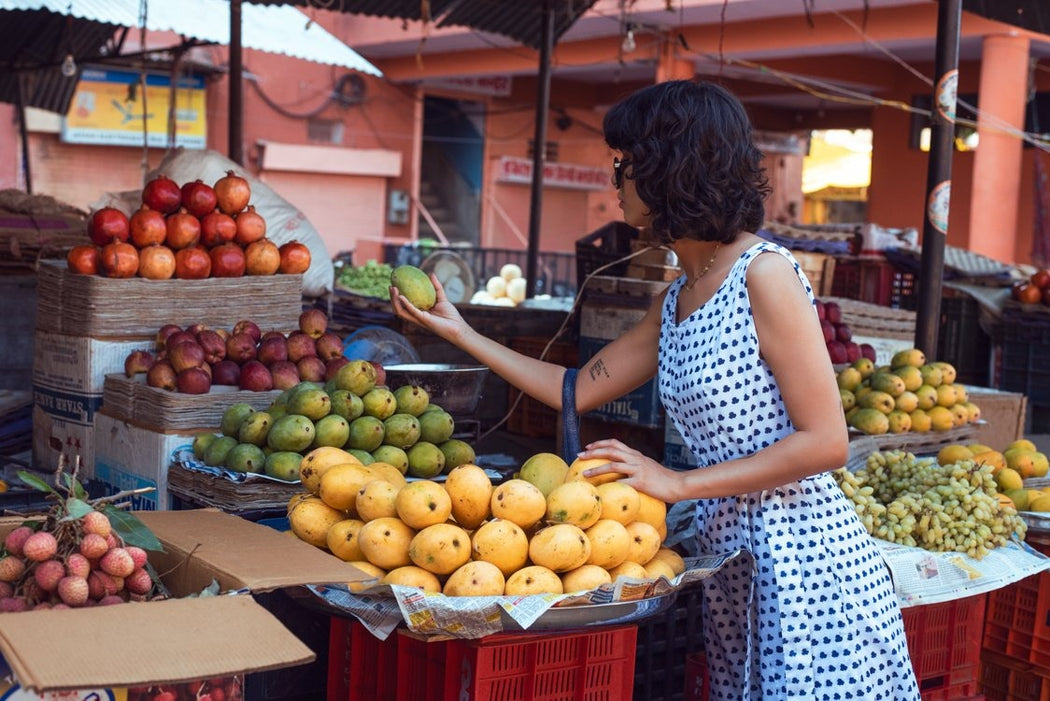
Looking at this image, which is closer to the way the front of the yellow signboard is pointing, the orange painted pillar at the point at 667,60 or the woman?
the woman

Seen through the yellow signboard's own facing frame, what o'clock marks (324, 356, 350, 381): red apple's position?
The red apple is roughly at 12 o'clock from the yellow signboard.

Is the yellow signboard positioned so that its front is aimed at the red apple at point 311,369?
yes

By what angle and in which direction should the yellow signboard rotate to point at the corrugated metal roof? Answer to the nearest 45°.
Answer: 0° — it already faces it

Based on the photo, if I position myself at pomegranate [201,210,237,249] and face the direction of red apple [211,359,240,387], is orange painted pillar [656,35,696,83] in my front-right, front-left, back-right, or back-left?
back-left

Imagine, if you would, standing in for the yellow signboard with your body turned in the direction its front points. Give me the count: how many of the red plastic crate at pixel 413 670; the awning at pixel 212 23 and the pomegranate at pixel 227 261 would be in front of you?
3

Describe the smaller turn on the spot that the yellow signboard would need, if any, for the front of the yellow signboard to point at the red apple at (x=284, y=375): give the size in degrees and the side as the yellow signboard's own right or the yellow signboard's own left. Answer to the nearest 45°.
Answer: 0° — it already faces it

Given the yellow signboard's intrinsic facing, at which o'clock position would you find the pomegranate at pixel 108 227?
The pomegranate is roughly at 12 o'clock from the yellow signboard.

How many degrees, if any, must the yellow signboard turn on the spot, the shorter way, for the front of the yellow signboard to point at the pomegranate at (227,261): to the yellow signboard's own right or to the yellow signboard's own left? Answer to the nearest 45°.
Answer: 0° — it already faces it

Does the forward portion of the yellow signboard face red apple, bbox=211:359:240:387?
yes

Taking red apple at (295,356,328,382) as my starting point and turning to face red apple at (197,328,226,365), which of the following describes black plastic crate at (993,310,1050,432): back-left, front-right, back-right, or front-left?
back-right

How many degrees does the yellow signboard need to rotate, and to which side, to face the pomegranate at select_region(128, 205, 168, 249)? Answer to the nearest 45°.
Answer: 0° — it already faces it
